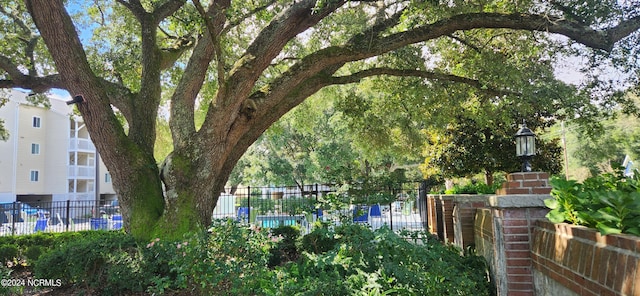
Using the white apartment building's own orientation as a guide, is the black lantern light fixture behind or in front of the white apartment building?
in front

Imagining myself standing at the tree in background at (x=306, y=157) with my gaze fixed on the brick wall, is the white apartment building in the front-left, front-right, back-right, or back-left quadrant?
back-right

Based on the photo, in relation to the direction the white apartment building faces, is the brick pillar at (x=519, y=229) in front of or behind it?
in front

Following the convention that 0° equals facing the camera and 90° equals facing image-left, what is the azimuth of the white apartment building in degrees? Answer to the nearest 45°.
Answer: approximately 315°

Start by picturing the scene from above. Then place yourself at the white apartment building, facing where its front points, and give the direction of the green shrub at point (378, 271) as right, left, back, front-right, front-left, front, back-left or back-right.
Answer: front-right

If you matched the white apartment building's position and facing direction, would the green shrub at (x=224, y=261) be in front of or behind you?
in front

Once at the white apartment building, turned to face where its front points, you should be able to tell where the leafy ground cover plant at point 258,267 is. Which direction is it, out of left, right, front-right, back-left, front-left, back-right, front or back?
front-right
